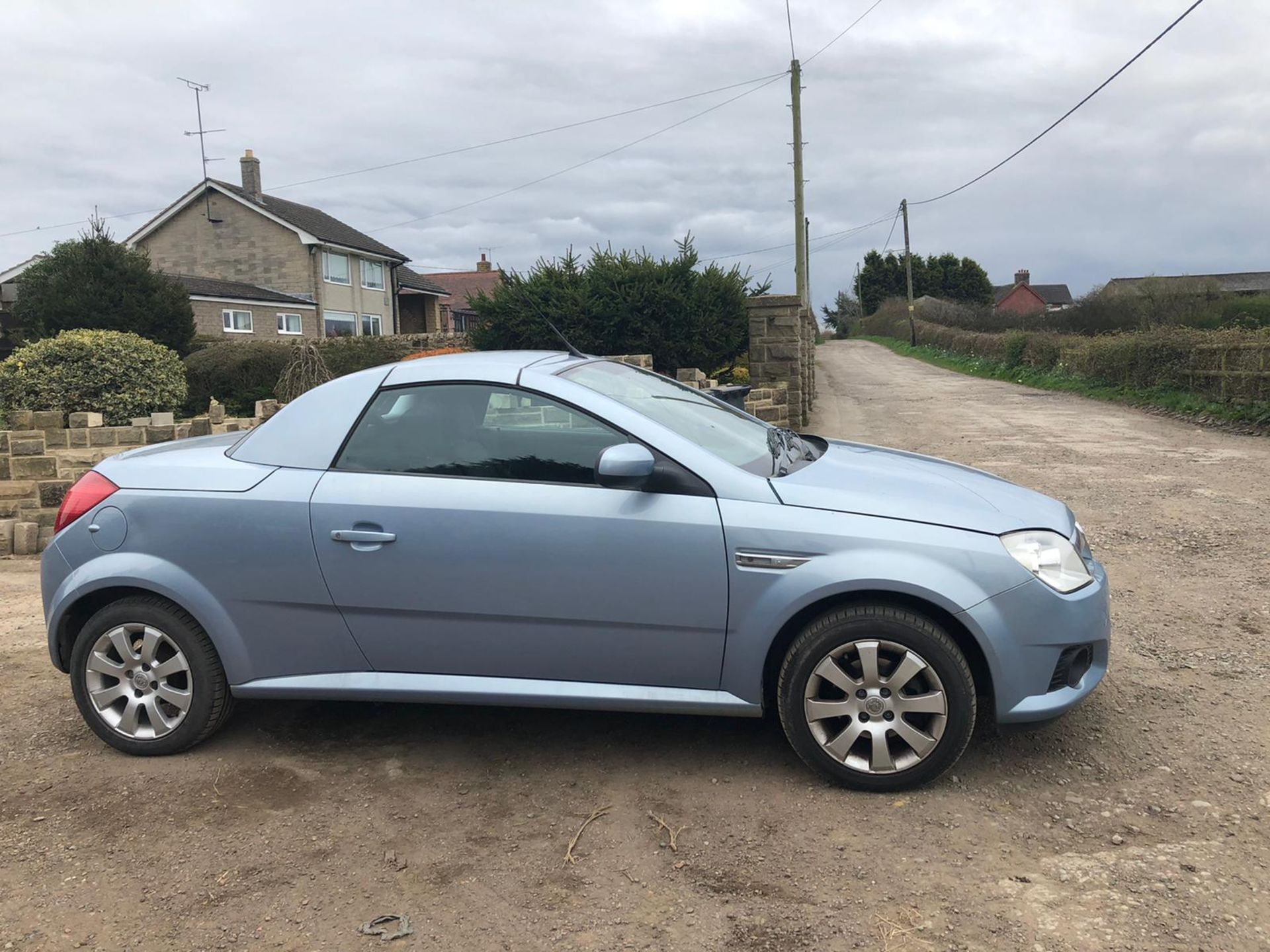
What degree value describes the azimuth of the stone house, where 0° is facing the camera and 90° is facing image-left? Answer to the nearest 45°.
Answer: approximately 315°

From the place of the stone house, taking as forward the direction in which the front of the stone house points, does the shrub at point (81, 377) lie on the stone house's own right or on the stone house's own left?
on the stone house's own right

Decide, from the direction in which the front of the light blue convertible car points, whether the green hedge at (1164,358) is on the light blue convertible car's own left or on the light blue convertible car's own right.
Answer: on the light blue convertible car's own left

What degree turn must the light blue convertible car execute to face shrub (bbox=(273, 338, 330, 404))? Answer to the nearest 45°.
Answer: approximately 90° to its left

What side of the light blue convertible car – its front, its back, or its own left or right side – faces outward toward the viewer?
right

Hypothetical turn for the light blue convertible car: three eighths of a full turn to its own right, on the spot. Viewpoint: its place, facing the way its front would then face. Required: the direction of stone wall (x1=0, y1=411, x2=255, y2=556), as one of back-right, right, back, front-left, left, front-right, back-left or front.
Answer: right

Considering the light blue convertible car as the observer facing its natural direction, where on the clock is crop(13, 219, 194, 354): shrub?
The shrub is roughly at 8 o'clock from the light blue convertible car.

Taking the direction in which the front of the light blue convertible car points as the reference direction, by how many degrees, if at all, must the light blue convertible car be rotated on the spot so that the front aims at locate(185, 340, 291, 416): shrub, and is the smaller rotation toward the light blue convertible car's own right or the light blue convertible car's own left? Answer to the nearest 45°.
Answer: approximately 90° to the light blue convertible car's own left

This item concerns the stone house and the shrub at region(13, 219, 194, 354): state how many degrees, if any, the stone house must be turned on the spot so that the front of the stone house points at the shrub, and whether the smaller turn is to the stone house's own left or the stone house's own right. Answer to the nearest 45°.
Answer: approximately 45° to the stone house's own right
